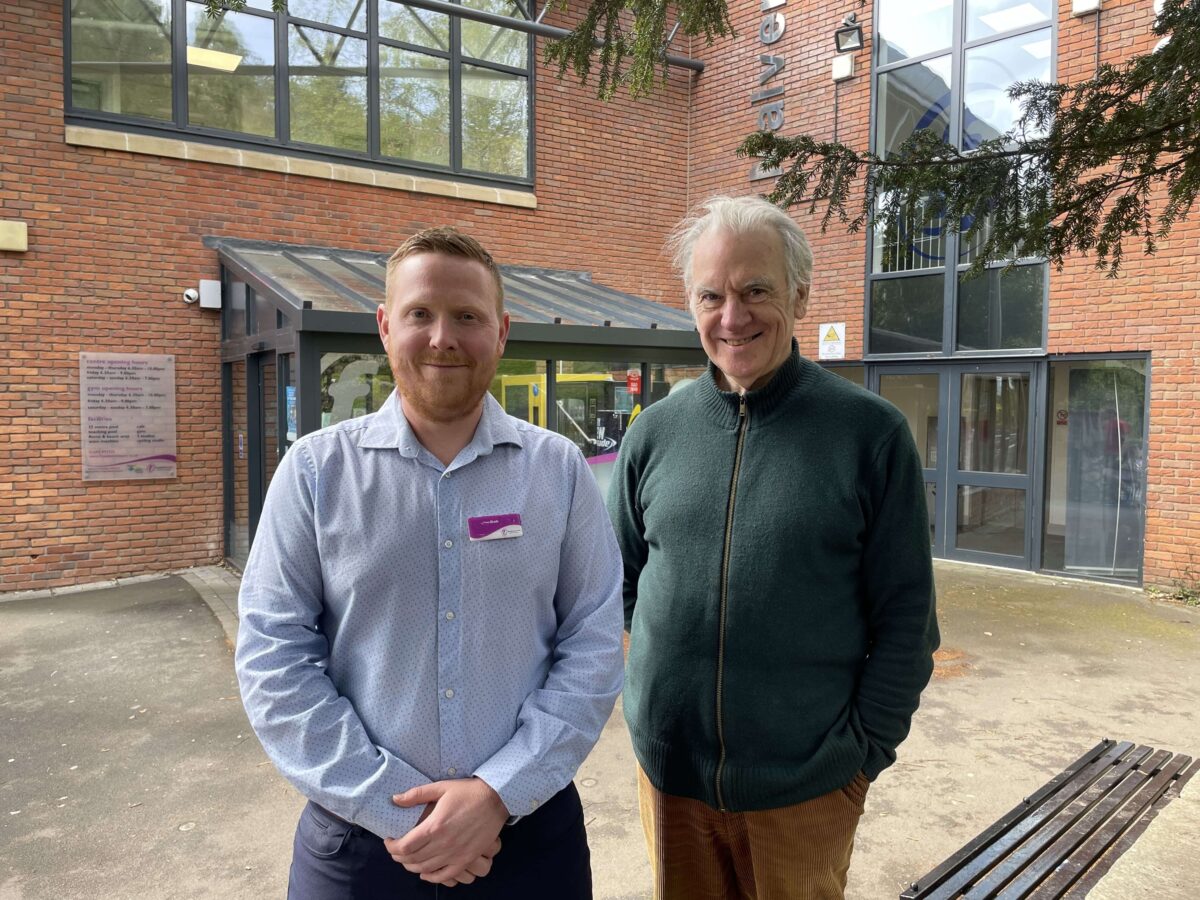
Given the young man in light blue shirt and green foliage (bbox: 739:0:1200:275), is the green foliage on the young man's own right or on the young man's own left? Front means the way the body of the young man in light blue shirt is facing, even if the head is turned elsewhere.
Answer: on the young man's own left

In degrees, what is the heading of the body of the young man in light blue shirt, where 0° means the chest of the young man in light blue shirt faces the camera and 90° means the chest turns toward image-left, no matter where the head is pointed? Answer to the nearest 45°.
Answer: approximately 0°

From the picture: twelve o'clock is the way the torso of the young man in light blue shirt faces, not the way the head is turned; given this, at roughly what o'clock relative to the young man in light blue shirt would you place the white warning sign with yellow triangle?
The white warning sign with yellow triangle is roughly at 7 o'clock from the young man in light blue shirt.

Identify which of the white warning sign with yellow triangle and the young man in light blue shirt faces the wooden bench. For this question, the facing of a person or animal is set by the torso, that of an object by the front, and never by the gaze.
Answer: the white warning sign with yellow triangle

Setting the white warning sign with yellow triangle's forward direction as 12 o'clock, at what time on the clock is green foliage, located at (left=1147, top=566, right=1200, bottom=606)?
The green foliage is roughly at 10 o'clock from the white warning sign with yellow triangle.

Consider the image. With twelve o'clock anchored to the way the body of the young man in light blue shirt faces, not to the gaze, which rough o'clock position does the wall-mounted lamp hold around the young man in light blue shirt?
The wall-mounted lamp is roughly at 7 o'clock from the young man in light blue shirt.

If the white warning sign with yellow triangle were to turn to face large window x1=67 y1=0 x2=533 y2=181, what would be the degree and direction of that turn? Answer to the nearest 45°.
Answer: approximately 45° to its right

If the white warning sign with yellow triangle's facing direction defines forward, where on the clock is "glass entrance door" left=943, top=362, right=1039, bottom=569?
The glass entrance door is roughly at 10 o'clock from the white warning sign with yellow triangle.

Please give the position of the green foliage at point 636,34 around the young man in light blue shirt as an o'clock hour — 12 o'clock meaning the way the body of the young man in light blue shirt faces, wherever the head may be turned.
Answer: The green foliage is roughly at 7 o'clock from the young man in light blue shirt.

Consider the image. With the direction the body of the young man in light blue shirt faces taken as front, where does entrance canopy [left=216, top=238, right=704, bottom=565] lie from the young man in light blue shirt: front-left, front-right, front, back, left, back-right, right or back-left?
back

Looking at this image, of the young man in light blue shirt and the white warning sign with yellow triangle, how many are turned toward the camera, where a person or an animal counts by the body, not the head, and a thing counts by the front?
2
